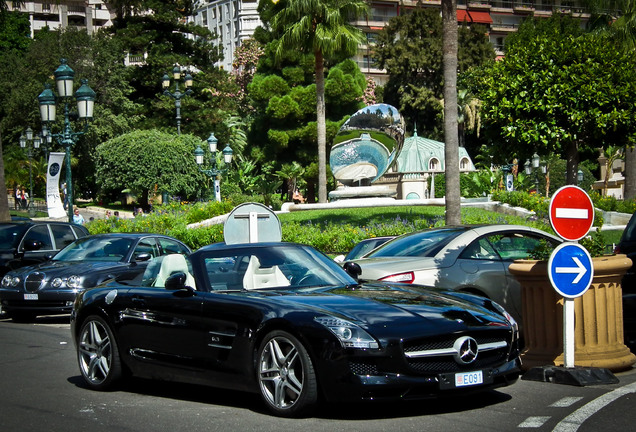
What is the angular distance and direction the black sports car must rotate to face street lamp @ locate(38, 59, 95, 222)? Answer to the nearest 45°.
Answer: approximately 135° to its left

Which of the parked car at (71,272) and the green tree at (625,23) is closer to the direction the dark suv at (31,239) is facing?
the parked car

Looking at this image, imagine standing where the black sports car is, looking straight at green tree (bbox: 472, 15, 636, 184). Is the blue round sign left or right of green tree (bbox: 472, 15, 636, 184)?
right

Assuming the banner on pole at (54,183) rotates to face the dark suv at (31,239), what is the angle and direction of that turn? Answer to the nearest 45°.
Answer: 0° — it already faces it

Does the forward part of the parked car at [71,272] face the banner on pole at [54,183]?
no

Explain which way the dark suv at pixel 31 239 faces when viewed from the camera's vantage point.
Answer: facing the viewer and to the left of the viewer

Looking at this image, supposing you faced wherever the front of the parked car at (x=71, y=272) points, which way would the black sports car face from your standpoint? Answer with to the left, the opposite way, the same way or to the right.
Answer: to the left

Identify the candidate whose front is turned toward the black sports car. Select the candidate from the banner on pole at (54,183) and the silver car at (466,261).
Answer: the banner on pole

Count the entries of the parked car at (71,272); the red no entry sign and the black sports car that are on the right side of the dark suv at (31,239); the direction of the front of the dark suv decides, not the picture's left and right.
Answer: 0

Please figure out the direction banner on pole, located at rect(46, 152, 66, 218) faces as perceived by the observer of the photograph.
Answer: facing the viewer

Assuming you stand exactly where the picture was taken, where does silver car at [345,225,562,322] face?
facing away from the viewer and to the right of the viewer

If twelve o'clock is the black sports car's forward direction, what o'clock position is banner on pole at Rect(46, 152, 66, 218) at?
The banner on pole is roughly at 7 o'clock from the black sports car.

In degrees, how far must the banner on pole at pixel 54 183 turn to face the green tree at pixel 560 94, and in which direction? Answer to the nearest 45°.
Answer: approximately 45° to its left

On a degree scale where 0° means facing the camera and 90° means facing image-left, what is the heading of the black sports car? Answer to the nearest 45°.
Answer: approximately 315°

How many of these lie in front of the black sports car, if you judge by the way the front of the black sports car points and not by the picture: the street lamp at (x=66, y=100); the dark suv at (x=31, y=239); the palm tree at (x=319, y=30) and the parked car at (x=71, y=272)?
0

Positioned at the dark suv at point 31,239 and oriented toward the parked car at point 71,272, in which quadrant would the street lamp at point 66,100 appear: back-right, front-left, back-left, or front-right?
back-left

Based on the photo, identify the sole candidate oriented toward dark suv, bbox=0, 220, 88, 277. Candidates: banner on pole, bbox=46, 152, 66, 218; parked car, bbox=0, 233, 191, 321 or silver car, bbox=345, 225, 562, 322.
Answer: the banner on pole

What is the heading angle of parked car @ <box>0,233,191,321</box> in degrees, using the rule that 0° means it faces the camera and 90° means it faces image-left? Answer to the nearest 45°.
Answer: approximately 45°
